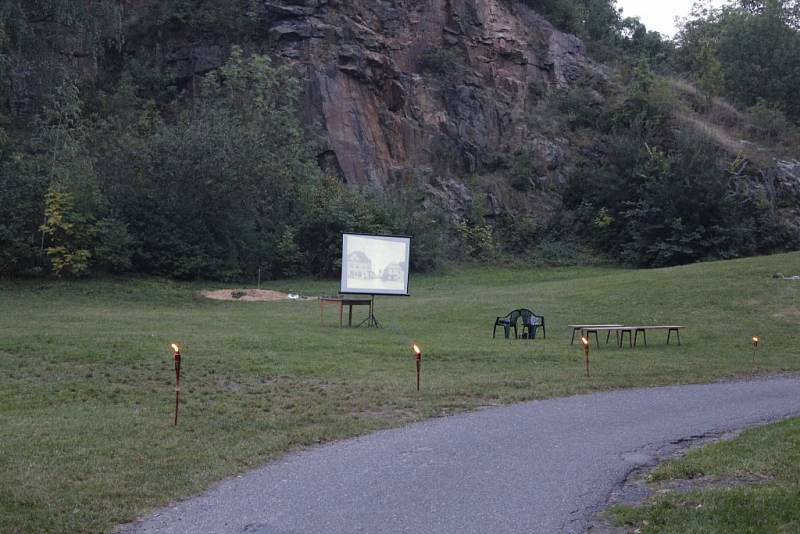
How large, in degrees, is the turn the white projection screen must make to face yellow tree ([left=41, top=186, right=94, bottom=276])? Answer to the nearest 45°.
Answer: approximately 135° to its right

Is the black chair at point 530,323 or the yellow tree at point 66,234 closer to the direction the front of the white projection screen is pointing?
the black chair

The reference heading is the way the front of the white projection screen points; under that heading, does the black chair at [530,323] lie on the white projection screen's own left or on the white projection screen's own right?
on the white projection screen's own left

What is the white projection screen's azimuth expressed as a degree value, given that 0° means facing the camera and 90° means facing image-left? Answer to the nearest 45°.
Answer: approximately 0°
